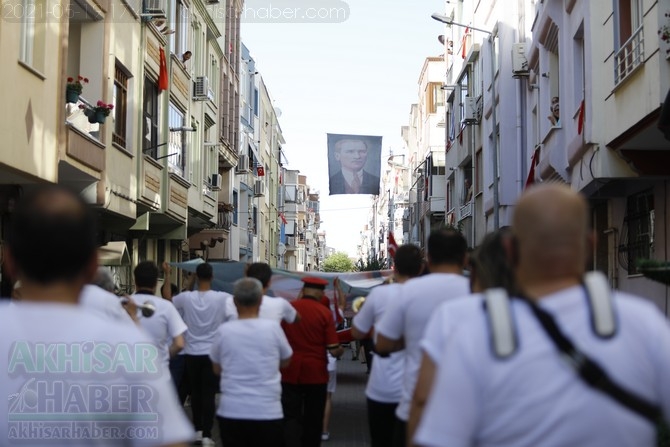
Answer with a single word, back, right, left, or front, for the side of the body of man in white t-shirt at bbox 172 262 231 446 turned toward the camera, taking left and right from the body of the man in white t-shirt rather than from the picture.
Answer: back

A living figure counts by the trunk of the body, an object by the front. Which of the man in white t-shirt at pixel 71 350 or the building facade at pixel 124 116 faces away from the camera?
the man in white t-shirt

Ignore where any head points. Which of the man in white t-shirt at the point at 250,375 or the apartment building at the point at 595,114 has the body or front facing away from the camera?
the man in white t-shirt

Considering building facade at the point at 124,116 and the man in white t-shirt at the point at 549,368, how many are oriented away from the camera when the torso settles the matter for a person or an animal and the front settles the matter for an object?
1

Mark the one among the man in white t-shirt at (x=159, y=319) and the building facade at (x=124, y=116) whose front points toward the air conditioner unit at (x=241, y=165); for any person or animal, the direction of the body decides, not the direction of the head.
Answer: the man in white t-shirt

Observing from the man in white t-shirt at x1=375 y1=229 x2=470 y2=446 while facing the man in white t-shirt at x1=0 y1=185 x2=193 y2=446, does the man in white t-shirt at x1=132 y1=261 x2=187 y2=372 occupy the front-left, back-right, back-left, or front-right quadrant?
back-right

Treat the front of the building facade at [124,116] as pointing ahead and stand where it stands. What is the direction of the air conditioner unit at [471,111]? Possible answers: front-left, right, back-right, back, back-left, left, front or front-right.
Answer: left

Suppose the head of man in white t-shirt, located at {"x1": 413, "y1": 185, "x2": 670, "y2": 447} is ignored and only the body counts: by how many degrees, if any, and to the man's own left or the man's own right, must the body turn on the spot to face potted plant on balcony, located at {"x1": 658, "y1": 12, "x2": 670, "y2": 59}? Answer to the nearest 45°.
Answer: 0° — they already face it

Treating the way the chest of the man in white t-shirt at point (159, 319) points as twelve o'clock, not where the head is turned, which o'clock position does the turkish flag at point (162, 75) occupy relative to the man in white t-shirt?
The turkish flag is roughly at 12 o'clock from the man in white t-shirt.

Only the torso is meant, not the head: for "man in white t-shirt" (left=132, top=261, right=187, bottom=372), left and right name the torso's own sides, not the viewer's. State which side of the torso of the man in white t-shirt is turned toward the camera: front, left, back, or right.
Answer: back

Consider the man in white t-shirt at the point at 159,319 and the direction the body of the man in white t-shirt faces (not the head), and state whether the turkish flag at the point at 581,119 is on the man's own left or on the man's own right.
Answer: on the man's own right

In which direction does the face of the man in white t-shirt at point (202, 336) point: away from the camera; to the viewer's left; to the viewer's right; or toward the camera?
away from the camera

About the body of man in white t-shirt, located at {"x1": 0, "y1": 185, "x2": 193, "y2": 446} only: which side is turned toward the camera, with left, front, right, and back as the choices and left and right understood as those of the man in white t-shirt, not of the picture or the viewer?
back

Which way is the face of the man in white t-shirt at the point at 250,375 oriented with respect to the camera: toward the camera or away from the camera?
away from the camera

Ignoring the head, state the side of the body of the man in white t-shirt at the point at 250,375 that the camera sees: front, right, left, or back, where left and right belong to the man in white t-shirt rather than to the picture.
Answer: back

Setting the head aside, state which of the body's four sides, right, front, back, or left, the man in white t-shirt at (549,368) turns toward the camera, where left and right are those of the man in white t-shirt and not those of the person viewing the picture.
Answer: back

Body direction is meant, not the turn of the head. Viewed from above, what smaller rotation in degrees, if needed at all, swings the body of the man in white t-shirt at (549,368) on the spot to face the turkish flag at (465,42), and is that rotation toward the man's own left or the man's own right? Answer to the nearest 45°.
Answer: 0° — they already face it
